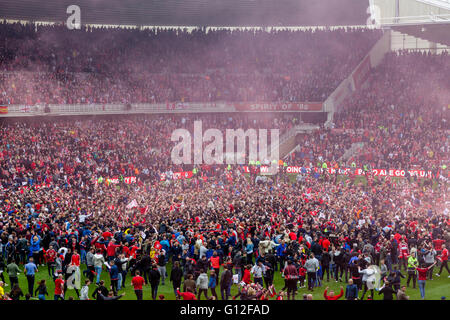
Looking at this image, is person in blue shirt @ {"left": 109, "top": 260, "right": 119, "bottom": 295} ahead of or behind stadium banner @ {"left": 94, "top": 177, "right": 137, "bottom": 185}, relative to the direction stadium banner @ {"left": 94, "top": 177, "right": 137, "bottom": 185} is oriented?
ahead

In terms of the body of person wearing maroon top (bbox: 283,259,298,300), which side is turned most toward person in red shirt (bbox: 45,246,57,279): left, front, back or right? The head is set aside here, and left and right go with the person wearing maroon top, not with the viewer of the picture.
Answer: left

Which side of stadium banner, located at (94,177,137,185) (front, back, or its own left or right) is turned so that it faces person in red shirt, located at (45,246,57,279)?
front

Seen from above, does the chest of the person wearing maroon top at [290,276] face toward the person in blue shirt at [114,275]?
no

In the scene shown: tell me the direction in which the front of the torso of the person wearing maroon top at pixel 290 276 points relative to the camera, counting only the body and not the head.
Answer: away from the camera

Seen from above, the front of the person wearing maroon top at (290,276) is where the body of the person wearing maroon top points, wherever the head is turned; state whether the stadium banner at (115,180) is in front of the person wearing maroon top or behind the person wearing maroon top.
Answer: in front

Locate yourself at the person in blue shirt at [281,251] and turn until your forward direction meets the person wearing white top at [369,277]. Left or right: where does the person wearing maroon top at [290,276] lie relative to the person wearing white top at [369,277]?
right

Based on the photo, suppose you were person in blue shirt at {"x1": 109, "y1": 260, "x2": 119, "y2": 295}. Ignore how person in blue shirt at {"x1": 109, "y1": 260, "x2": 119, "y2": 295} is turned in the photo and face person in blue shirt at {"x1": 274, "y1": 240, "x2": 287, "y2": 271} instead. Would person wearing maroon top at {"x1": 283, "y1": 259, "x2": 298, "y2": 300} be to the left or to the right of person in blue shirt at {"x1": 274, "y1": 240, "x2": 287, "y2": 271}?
right

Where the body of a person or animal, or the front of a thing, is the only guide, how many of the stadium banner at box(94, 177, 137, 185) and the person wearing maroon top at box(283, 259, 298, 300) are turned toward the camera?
1

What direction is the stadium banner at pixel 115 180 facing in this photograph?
toward the camera

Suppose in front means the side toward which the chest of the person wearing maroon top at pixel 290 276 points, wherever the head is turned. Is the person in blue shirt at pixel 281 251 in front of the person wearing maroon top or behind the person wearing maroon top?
in front

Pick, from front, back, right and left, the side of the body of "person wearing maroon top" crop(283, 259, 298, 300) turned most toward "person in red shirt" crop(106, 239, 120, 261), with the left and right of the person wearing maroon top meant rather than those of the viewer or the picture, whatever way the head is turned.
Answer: left

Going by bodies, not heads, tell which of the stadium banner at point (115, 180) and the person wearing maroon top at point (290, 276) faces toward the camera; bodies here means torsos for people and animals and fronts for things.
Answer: the stadium banner

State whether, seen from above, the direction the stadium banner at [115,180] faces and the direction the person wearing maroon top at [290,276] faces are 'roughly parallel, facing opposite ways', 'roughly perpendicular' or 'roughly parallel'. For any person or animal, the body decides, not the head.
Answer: roughly parallel, facing opposite ways

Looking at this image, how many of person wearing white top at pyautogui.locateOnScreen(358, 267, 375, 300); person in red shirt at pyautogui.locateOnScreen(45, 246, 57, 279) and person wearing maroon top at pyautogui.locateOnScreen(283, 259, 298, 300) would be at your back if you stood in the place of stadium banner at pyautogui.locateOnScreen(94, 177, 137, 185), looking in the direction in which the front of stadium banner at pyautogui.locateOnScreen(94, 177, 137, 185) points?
0

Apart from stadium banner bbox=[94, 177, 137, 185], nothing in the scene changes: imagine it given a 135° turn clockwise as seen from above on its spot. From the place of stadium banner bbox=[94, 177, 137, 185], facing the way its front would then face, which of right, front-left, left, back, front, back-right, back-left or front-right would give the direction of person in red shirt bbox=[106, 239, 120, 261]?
back-left
